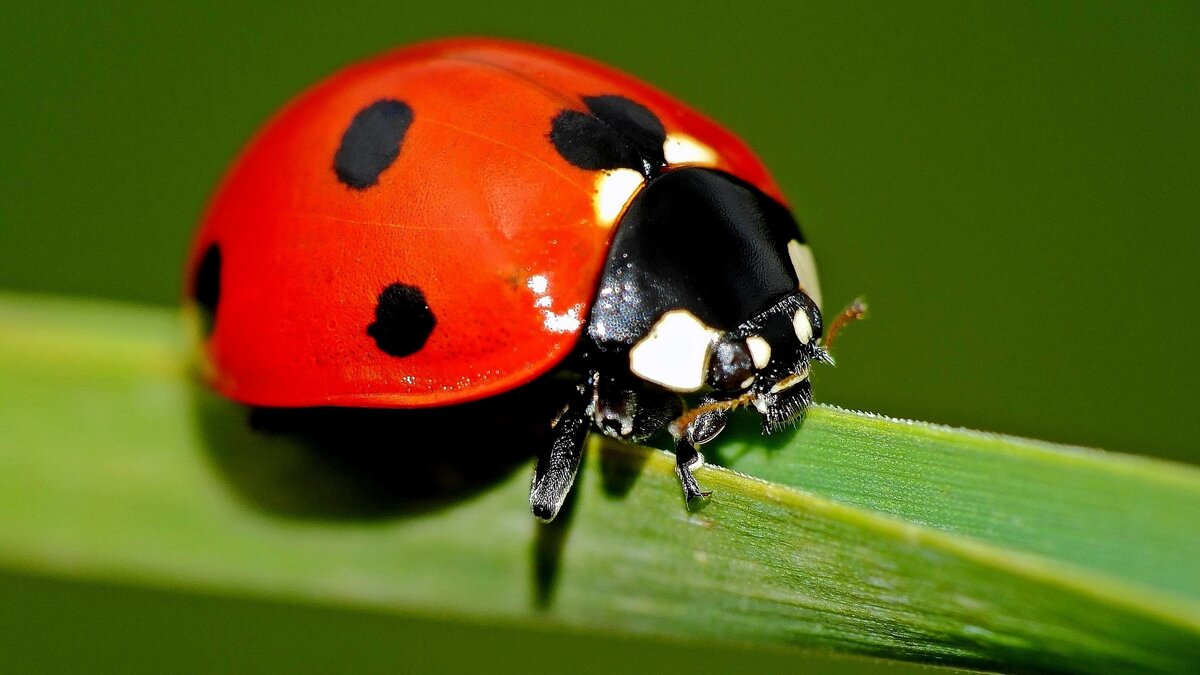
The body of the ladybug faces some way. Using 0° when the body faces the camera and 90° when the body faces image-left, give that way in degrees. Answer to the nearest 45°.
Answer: approximately 315°
